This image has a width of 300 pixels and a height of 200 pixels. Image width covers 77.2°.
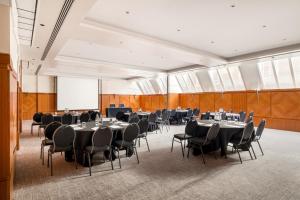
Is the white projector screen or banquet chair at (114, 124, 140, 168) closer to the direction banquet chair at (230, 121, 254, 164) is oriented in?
the white projector screen

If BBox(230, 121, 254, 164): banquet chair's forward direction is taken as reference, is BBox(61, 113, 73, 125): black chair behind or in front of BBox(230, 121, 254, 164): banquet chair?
in front

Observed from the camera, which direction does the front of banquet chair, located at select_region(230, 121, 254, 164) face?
facing away from the viewer and to the left of the viewer

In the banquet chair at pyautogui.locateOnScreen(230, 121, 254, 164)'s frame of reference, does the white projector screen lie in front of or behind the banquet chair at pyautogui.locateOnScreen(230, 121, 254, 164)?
in front

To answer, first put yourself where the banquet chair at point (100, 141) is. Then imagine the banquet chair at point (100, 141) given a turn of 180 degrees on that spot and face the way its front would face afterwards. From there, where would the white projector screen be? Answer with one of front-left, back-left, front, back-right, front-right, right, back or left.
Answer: back-left

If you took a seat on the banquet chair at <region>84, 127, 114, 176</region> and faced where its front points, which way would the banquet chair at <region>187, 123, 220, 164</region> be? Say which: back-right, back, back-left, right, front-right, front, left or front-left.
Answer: back-right

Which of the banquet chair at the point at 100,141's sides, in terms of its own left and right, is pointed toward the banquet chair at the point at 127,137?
right

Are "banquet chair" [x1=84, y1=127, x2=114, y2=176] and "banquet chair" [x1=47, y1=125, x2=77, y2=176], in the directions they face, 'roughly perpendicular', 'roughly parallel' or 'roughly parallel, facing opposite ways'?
roughly parallel

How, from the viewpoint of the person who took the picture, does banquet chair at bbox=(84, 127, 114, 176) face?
facing away from the viewer and to the left of the viewer

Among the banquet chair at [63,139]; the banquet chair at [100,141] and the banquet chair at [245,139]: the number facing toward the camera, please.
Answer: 0
